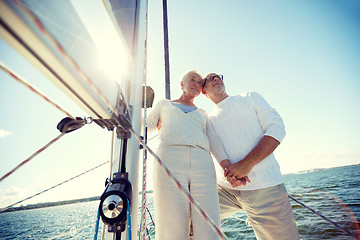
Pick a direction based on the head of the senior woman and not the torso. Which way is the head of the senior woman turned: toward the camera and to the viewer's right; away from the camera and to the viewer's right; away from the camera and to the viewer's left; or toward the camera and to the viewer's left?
toward the camera and to the viewer's right

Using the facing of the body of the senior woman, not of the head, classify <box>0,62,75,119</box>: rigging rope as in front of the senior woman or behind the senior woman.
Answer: in front

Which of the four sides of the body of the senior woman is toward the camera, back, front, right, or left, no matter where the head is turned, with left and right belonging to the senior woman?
front
